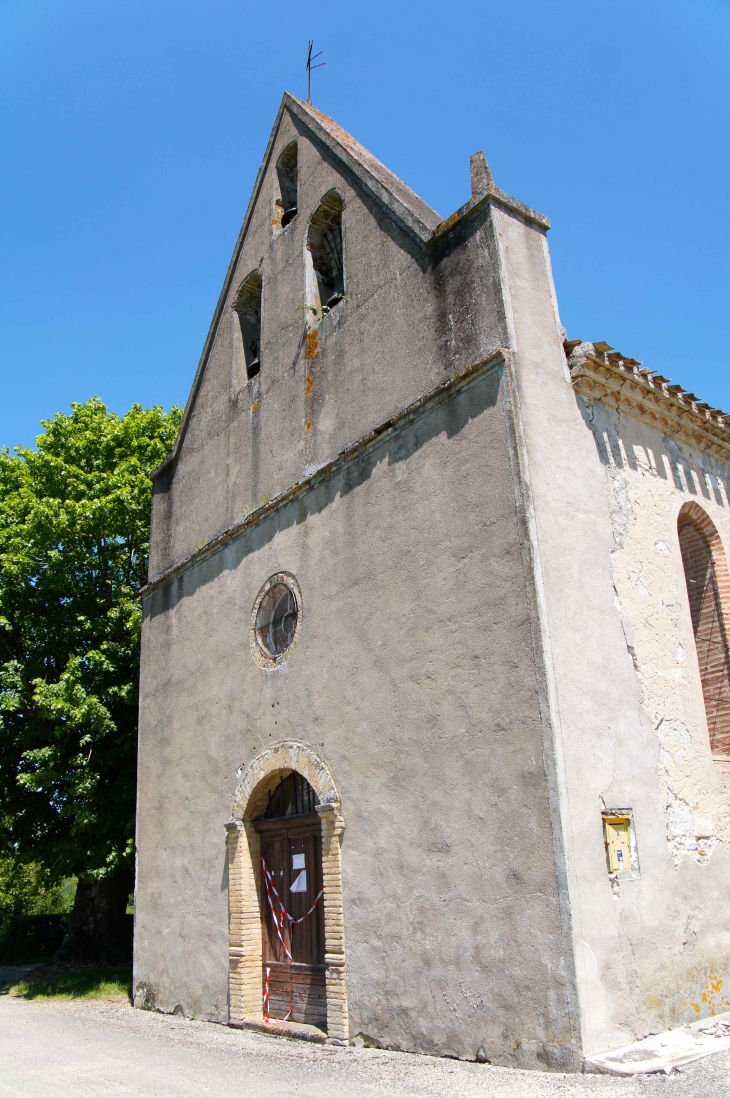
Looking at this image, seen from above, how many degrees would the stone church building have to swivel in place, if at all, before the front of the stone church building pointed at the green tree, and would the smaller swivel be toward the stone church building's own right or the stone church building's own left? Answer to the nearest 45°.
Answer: approximately 90° to the stone church building's own right

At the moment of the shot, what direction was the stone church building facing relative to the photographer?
facing the viewer and to the left of the viewer
